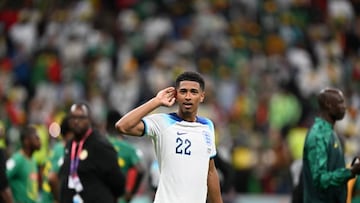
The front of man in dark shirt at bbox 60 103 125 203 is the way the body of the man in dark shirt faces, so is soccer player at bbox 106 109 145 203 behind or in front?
behind

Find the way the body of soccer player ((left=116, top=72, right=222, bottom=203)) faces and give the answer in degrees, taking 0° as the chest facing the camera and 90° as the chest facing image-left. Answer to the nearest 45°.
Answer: approximately 0°

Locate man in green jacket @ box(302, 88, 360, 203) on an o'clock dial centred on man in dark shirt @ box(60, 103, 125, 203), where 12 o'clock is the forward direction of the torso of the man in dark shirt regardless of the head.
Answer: The man in green jacket is roughly at 8 o'clock from the man in dark shirt.
